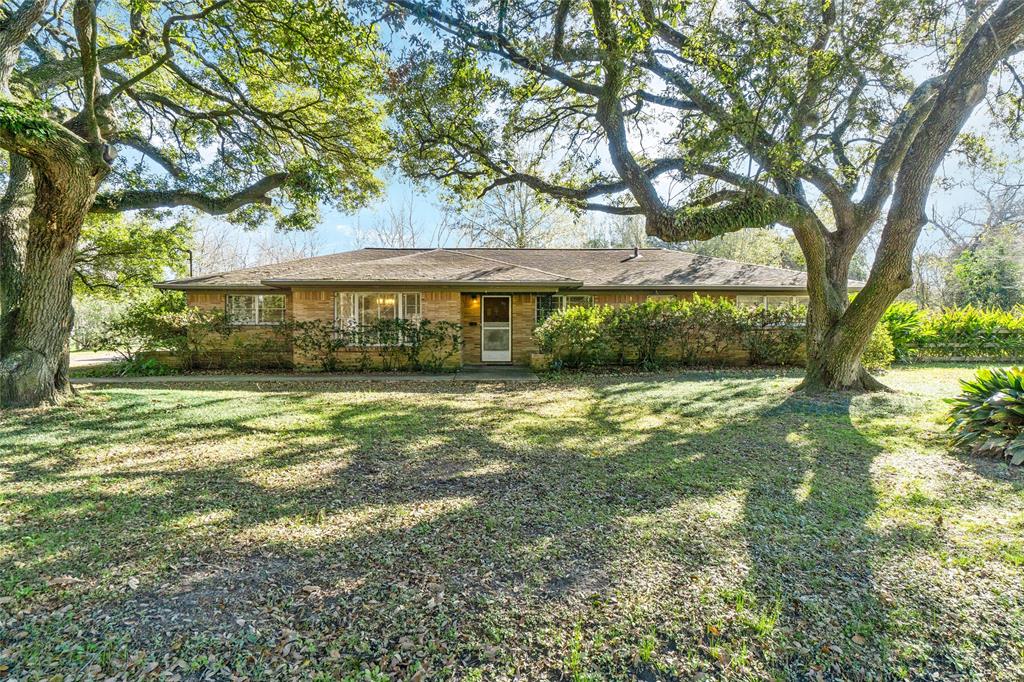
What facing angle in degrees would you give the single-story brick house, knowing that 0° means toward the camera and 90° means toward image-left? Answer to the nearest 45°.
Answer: approximately 0°

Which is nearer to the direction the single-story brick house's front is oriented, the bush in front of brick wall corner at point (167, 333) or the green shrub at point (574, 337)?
the green shrub

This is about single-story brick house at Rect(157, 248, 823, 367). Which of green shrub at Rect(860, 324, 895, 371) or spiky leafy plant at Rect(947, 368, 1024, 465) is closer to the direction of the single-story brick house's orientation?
the spiky leafy plant

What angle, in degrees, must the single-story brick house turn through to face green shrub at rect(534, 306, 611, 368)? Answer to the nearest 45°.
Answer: approximately 45° to its left

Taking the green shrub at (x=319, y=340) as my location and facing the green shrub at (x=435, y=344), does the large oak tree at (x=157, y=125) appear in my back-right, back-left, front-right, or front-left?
back-right

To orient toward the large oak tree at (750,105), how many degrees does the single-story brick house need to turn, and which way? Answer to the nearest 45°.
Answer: approximately 45° to its left

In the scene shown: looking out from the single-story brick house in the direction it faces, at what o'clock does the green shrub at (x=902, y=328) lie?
The green shrub is roughly at 9 o'clock from the single-story brick house.

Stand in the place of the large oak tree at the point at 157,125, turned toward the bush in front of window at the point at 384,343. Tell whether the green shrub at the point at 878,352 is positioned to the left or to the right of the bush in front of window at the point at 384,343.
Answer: right

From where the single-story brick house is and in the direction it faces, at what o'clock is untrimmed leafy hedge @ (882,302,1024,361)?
The untrimmed leafy hedge is roughly at 9 o'clock from the single-story brick house.

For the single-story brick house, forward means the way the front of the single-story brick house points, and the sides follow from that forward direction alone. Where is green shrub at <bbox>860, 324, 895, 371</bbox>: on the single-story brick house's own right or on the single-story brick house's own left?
on the single-story brick house's own left
